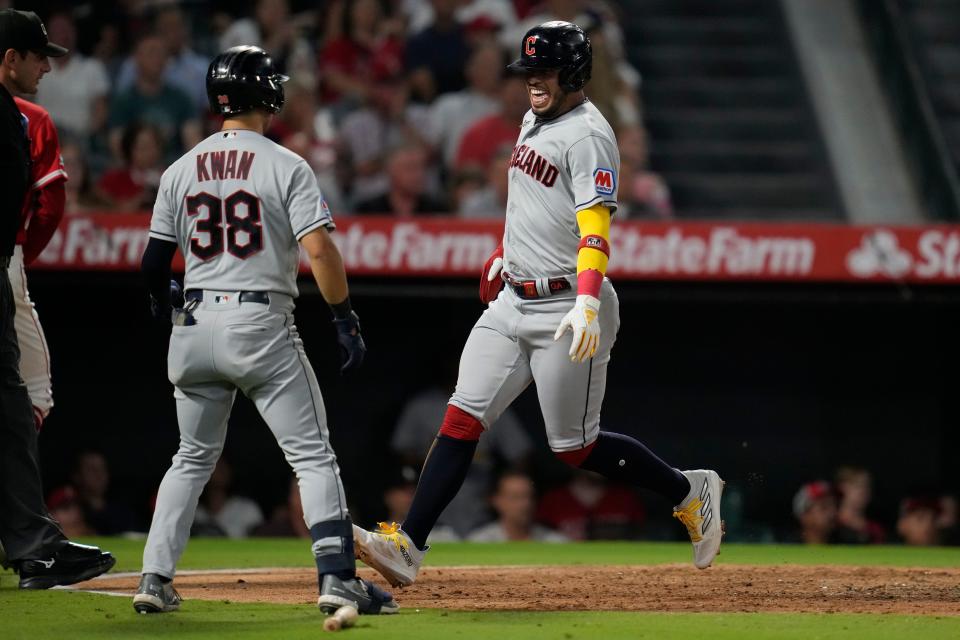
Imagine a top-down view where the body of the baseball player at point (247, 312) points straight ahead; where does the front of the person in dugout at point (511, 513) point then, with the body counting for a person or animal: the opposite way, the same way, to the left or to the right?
the opposite way

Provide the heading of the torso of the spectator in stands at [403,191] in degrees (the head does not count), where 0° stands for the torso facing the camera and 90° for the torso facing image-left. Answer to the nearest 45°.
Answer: approximately 0°

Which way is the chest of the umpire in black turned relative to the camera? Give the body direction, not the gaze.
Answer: to the viewer's right

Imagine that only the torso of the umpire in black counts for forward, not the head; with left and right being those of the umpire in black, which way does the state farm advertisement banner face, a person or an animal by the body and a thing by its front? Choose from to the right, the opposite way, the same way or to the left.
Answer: to the right

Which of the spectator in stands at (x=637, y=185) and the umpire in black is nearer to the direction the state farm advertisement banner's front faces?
the umpire in black

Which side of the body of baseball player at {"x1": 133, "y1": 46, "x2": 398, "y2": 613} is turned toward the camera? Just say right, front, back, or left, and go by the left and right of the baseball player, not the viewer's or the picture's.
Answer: back

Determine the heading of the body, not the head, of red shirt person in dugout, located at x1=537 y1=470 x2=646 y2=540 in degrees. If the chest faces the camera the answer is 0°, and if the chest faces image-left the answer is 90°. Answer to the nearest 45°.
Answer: approximately 0°

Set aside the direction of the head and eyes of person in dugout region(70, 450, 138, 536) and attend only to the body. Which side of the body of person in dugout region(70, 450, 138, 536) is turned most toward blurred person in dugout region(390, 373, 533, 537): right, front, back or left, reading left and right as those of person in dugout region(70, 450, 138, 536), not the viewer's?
left
